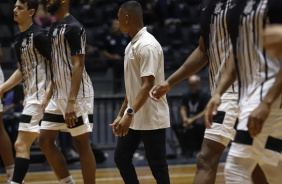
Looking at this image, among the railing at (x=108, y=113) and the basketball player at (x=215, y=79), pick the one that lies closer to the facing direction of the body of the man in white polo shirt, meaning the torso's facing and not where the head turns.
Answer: the railing

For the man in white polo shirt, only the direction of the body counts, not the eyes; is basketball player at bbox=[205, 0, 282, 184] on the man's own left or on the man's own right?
on the man's own left

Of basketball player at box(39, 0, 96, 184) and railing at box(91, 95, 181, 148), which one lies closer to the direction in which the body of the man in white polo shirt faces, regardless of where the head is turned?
the basketball player

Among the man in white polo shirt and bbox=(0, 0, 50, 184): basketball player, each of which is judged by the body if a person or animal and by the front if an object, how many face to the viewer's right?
0

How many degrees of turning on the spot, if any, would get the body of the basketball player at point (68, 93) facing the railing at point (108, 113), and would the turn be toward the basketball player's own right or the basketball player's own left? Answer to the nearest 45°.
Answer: approximately 135° to the basketball player's own right

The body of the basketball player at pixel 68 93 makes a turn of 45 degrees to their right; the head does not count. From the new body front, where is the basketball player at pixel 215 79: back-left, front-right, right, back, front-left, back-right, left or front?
back-left

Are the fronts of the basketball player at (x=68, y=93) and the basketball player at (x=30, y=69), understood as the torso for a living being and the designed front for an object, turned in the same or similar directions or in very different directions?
same or similar directions

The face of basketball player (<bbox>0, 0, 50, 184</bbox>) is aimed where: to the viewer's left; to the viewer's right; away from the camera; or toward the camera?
to the viewer's left

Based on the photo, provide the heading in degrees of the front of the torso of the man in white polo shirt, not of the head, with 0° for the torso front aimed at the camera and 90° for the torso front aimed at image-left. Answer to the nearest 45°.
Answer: approximately 90°

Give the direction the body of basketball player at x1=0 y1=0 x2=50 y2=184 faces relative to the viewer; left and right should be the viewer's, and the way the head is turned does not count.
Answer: facing the viewer and to the left of the viewer

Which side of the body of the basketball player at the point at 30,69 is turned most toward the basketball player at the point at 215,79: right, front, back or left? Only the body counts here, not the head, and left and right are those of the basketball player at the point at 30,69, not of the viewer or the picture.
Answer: left

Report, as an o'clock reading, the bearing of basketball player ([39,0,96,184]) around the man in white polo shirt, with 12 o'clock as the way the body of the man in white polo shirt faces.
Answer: The basketball player is roughly at 1 o'clock from the man in white polo shirt.
